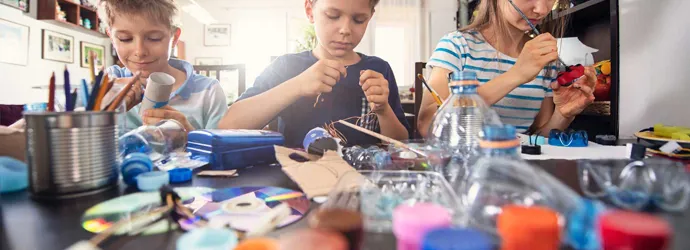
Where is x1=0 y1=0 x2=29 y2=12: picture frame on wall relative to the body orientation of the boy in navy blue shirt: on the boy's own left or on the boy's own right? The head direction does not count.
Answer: on the boy's own right

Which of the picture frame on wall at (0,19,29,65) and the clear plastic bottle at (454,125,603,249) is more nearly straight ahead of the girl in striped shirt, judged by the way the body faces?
the clear plastic bottle

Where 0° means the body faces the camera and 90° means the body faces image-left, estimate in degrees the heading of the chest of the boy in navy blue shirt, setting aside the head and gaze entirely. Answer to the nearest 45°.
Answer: approximately 0°

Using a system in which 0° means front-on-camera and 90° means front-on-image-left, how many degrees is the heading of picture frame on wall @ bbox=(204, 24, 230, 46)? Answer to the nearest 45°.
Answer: approximately 0°

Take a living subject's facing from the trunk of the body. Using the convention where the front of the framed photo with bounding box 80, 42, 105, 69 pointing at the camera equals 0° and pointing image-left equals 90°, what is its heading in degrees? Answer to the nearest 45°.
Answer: approximately 315°

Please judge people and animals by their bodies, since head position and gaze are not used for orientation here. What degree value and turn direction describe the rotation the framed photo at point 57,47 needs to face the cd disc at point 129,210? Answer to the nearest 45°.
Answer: approximately 45° to its right

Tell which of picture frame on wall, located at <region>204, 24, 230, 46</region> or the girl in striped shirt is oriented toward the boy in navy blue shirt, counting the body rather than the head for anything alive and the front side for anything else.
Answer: the picture frame on wall

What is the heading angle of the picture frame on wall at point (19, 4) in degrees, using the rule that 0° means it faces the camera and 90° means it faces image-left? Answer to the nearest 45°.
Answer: approximately 315°

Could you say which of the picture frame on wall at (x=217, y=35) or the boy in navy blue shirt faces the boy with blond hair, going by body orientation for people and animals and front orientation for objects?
the picture frame on wall

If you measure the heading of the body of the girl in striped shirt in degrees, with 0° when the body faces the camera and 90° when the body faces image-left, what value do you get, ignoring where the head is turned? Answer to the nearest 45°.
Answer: approximately 315°

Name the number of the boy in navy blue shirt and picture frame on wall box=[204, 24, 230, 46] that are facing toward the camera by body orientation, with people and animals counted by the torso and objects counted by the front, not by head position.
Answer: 2

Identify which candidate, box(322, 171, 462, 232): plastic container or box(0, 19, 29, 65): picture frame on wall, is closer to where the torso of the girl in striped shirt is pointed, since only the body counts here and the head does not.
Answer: the plastic container
